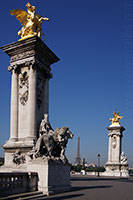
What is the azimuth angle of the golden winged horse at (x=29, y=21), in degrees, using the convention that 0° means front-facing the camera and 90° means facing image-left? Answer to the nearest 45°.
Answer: approximately 315°
